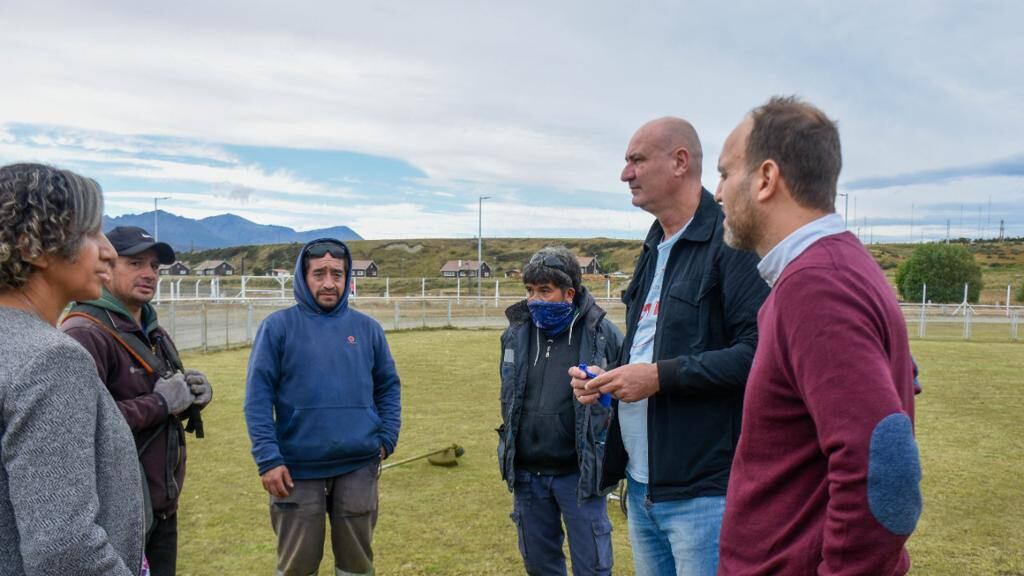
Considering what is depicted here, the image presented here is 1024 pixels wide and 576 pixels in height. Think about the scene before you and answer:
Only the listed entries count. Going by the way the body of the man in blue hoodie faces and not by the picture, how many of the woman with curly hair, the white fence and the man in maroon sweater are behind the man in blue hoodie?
1

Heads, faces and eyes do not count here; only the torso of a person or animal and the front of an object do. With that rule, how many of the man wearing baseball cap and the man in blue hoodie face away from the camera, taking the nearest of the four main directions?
0

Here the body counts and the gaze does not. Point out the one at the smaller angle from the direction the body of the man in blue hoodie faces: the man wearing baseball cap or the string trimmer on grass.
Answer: the man wearing baseball cap

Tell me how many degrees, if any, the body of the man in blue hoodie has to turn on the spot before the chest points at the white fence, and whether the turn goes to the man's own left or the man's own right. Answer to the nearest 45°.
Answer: approximately 180°

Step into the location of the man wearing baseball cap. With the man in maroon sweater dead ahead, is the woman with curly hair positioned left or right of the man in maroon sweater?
right

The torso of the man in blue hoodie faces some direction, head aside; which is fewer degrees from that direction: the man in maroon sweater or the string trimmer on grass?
the man in maroon sweater

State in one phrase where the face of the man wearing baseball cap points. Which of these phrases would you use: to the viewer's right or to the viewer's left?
to the viewer's right

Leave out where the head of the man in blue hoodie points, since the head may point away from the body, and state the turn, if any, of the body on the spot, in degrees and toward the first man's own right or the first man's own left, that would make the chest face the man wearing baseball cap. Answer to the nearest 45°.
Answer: approximately 90° to the first man's own right

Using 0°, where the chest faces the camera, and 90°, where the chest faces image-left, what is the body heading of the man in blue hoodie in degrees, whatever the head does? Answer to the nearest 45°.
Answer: approximately 0°

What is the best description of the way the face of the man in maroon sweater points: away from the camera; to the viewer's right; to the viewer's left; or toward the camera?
to the viewer's left

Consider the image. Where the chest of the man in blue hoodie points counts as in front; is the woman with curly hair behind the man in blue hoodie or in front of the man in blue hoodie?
in front

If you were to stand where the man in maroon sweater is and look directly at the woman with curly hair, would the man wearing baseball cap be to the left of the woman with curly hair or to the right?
right
